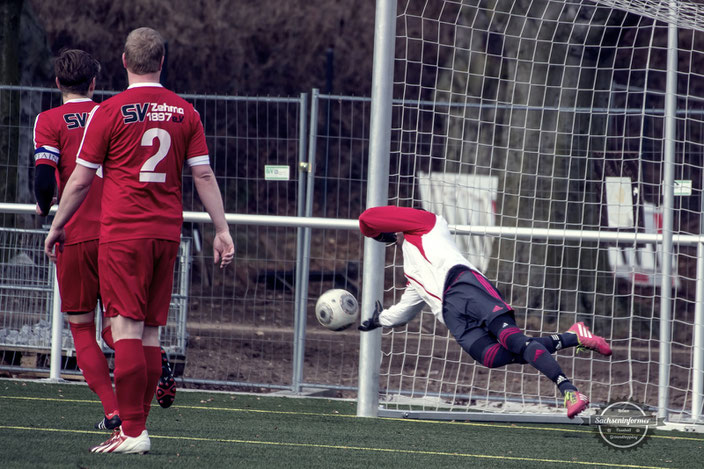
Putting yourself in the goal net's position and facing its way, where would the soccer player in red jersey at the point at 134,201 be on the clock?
The soccer player in red jersey is roughly at 1 o'clock from the goal net.

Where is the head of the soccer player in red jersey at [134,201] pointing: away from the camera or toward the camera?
away from the camera

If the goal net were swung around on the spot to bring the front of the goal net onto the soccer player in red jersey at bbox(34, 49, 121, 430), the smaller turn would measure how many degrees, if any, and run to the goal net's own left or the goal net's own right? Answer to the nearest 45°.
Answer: approximately 45° to the goal net's own right

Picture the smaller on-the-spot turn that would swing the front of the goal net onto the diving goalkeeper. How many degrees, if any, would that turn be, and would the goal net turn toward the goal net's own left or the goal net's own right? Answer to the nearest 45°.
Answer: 0° — it already faces them

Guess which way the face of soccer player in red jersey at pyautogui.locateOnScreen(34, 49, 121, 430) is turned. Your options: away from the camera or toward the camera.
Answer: away from the camera
